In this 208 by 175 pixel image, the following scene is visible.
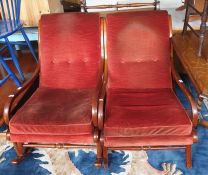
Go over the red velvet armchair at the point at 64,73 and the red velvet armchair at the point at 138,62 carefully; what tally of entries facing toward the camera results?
2

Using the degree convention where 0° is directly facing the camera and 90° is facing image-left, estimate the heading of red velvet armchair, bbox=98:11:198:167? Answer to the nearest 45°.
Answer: approximately 0°
